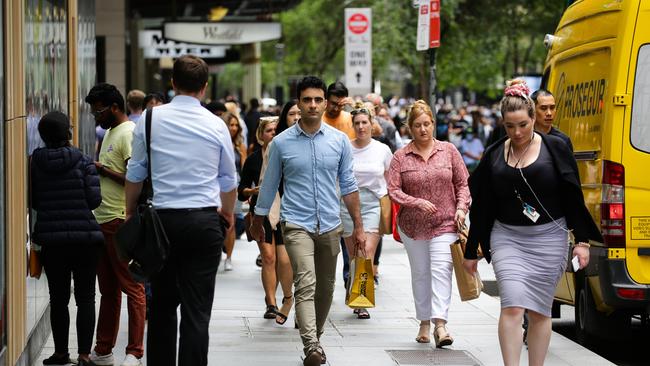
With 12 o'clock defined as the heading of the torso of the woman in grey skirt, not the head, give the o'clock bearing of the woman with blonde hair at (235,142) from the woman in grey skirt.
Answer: The woman with blonde hair is roughly at 5 o'clock from the woman in grey skirt.

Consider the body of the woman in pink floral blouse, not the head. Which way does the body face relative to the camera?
toward the camera

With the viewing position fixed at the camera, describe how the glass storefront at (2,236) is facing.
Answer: facing to the right of the viewer

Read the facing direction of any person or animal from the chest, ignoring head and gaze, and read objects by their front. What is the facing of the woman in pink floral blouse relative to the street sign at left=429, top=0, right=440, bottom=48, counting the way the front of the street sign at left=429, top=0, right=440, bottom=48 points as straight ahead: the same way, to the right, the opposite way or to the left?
the same way

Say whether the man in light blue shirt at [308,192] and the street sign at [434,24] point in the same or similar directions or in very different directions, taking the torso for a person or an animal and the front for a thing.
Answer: same or similar directions

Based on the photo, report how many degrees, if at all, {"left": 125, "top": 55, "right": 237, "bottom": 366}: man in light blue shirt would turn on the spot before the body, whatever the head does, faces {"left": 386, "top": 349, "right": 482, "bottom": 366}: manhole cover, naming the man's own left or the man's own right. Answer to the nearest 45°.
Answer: approximately 45° to the man's own right

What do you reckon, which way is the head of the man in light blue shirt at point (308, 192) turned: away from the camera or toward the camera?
toward the camera

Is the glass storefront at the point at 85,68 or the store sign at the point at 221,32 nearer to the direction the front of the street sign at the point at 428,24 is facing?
the glass storefront

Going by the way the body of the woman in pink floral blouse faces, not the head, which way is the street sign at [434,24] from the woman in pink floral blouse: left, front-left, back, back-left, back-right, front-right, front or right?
back

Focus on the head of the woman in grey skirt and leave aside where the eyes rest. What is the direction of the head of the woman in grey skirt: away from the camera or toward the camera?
toward the camera

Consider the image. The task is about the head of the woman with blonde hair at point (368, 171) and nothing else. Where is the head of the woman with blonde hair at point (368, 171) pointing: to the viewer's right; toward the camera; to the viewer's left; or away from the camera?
toward the camera

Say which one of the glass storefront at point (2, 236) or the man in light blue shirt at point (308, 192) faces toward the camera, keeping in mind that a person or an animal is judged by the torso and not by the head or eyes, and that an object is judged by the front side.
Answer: the man in light blue shirt

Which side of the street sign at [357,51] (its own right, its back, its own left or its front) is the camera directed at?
front

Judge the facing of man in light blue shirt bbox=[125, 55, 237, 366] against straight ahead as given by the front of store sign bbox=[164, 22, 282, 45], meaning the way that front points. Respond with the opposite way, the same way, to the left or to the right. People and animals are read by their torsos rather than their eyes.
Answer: the opposite way

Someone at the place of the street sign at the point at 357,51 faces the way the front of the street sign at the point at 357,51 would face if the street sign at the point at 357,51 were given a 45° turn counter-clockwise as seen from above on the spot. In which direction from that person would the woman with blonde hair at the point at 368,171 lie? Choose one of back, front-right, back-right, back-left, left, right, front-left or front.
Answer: front-right

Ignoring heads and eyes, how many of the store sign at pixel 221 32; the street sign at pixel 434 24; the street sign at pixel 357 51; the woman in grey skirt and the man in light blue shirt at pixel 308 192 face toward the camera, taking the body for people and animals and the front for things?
5

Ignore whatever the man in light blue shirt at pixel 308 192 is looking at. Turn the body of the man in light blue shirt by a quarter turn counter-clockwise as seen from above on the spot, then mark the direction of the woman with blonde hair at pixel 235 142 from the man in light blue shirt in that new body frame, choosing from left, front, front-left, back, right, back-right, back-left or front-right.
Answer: left

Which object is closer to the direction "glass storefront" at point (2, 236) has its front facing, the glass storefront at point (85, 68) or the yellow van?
the yellow van

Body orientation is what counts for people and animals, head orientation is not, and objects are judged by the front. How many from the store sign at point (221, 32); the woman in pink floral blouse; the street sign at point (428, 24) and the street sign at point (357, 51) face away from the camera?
0

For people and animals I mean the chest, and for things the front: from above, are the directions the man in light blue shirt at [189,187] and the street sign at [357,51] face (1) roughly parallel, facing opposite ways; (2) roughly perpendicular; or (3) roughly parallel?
roughly parallel, facing opposite ways

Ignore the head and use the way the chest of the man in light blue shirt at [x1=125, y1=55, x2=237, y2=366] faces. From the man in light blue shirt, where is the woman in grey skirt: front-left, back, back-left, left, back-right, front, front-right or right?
right
